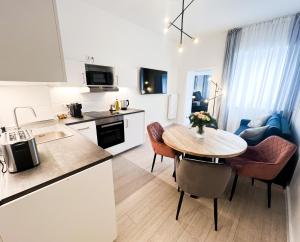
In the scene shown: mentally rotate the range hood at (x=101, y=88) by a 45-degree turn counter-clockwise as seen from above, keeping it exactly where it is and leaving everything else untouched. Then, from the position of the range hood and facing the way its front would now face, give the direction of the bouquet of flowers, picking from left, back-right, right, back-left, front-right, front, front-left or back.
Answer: front-right

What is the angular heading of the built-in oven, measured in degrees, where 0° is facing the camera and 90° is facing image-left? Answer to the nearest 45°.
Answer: approximately 315°

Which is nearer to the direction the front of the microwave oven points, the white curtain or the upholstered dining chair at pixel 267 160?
the upholstered dining chair

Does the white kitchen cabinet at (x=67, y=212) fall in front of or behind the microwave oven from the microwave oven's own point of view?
in front

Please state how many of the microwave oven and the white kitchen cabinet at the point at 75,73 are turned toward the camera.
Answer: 2

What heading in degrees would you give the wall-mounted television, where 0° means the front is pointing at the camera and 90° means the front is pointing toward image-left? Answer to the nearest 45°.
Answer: approximately 315°

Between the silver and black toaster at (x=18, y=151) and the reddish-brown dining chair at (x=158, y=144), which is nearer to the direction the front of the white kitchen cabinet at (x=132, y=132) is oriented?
the reddish-brown dining chair

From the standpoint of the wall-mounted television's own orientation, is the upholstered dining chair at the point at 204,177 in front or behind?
in front

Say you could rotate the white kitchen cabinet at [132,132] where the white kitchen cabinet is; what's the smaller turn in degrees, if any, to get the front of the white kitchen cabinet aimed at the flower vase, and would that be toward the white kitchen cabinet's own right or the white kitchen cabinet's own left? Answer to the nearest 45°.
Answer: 0° — it already faces it

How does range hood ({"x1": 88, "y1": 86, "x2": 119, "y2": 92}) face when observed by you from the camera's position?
facing the viewer and to the right of the viewer

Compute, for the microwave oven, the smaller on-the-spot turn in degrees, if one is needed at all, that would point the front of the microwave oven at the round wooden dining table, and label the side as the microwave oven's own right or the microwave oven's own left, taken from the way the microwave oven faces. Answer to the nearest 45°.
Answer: approximately 45° to the microwave oven's own left
